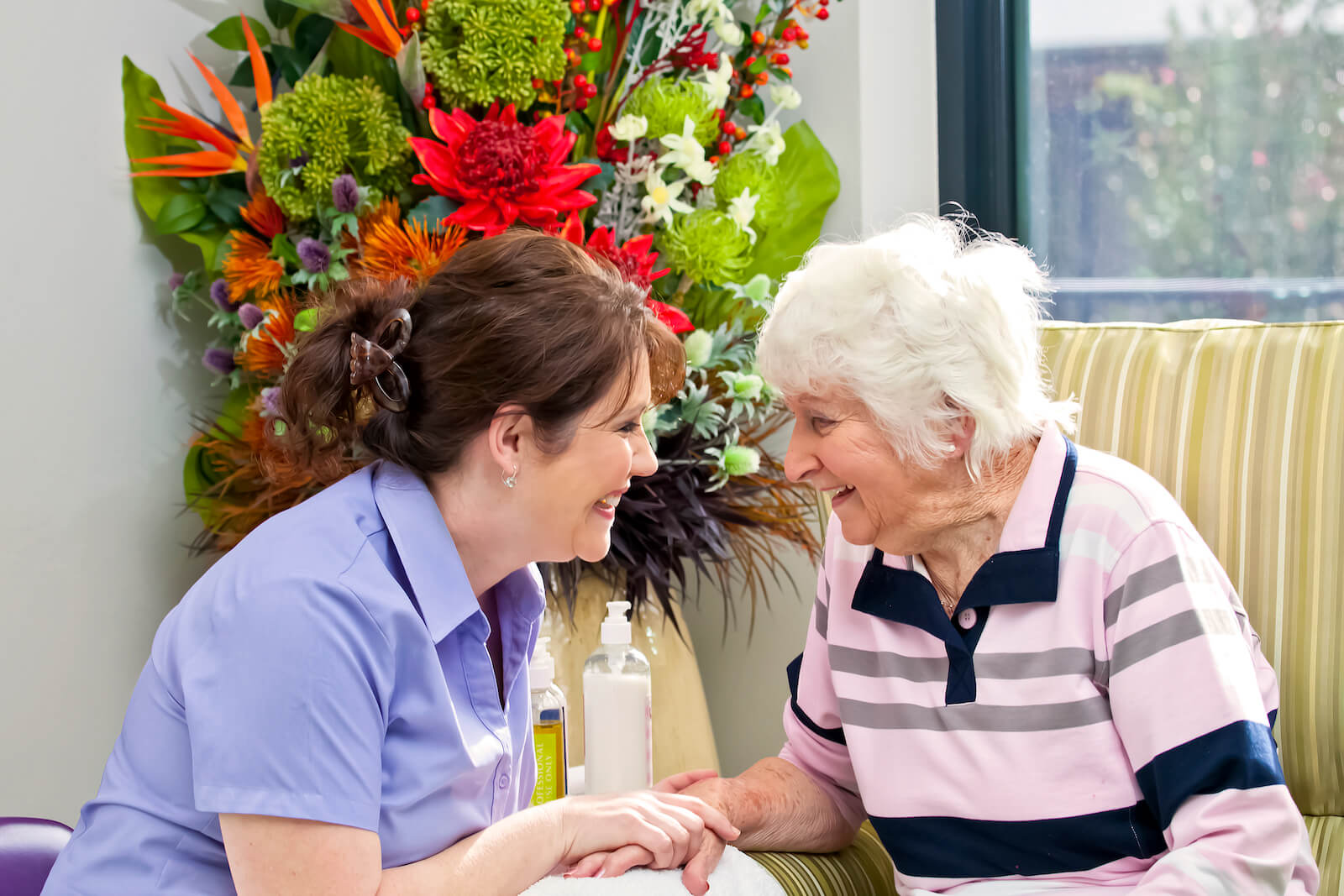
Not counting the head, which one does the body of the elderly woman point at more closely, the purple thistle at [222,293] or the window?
the purple thistle

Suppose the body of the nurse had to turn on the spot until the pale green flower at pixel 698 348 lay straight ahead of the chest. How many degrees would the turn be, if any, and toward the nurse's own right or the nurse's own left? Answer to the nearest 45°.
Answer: approximately 45° to the nurse's own left

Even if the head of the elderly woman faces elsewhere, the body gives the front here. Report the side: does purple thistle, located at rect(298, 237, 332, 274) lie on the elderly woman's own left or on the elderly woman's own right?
on the elderly woman's own right

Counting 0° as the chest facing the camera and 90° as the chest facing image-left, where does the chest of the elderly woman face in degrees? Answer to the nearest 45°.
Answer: approximately 45°

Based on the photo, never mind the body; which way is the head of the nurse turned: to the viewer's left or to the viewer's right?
to the viewer's right

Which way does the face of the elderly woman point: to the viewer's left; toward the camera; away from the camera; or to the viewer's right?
to the viewer's left

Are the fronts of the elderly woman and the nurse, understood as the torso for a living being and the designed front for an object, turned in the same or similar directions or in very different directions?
very different directions

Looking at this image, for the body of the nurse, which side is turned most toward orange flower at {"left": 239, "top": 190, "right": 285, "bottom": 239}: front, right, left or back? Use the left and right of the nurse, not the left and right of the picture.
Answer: left

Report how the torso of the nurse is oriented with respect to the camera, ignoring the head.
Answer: to the viewer's right

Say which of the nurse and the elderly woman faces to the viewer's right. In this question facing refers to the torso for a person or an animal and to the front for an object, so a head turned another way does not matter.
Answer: the nurse

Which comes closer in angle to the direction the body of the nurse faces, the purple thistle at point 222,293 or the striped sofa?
the striped sofa

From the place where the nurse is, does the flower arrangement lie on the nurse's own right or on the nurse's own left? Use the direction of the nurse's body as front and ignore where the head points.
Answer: on the nurse's own left

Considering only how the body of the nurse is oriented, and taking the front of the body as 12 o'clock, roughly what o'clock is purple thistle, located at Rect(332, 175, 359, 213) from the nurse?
The purple thistle is roughly at 9 o'clock from the nurse.

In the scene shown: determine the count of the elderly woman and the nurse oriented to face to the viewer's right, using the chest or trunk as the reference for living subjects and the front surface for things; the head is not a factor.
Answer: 1

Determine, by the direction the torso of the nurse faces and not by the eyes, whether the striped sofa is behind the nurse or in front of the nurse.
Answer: in front
